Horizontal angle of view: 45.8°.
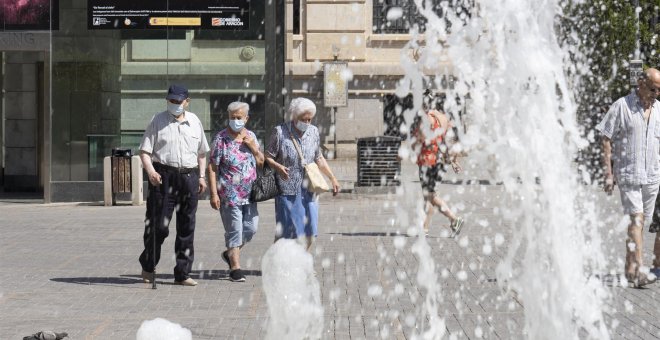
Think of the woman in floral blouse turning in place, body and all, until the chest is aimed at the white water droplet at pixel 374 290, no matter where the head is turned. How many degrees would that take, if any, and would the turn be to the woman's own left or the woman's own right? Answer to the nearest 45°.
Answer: approximately 45° to the woman's own left

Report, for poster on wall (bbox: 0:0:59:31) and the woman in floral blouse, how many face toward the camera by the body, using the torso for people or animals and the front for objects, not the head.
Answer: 2

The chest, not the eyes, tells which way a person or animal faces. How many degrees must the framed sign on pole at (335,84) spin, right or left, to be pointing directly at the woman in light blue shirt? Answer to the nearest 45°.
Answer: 0° — it already faces them

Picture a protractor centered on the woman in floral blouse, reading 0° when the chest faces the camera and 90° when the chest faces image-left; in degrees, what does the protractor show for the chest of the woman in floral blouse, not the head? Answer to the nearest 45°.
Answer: approximately 0°

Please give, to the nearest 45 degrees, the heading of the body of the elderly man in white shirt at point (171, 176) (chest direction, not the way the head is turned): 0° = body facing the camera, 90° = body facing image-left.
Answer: approximately 0°
